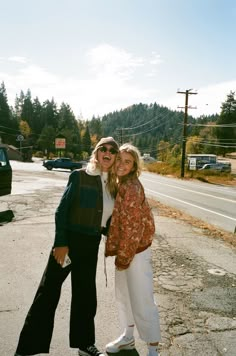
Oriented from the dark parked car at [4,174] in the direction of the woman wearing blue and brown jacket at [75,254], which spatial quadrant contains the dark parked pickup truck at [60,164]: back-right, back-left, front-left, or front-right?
back-left

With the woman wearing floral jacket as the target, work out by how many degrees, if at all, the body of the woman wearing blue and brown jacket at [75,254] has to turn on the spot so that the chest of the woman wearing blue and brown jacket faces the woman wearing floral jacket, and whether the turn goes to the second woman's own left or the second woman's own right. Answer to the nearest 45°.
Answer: approximately 45° to the second woman's own left

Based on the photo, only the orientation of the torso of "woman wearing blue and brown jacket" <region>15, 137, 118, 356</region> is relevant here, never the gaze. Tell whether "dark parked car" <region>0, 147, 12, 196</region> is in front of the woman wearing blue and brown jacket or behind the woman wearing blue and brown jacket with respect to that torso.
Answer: behind

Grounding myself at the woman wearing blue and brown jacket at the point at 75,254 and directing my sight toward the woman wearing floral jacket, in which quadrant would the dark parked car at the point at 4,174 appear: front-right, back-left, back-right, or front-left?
back-left

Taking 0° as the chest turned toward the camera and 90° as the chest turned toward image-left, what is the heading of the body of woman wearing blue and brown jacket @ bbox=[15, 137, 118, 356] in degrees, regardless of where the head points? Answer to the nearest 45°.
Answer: approximately 315°

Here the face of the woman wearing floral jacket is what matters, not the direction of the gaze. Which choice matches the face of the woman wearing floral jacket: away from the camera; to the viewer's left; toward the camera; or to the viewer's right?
toward the camera

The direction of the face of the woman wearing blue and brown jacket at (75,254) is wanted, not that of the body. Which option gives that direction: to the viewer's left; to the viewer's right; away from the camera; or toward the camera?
toward the camera

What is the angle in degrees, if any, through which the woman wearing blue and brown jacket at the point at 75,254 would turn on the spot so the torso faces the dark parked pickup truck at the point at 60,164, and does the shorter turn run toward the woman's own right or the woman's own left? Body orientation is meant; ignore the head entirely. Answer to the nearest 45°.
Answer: approximately 135° to the woman's own left
